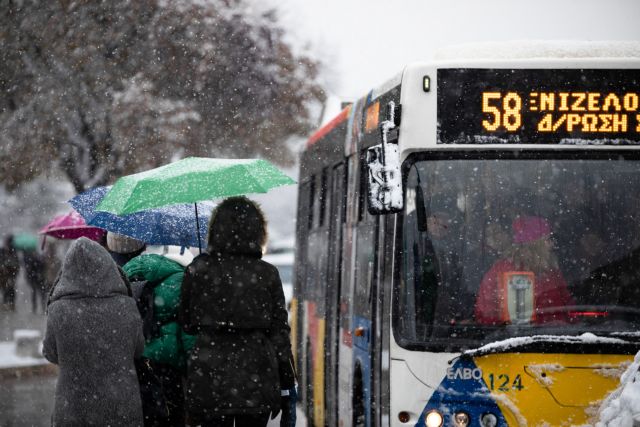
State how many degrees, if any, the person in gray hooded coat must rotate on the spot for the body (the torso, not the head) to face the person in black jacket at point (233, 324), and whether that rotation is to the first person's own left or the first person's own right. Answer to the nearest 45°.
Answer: approximately 90° to the first person's own right

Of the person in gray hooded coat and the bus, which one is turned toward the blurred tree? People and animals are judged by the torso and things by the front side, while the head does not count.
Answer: the person in gray hooded coat

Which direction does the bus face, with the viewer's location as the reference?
facing the viewer

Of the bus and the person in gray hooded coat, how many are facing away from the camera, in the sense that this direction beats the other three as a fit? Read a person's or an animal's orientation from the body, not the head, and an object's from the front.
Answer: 1

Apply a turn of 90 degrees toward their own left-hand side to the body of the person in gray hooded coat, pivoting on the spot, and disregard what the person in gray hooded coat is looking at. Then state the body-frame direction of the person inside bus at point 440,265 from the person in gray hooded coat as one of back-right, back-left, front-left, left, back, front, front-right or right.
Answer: back

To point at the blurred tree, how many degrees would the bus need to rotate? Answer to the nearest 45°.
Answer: approximately 135° to its right

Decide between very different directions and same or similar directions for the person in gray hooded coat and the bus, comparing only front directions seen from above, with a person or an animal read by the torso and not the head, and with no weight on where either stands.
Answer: very different directions

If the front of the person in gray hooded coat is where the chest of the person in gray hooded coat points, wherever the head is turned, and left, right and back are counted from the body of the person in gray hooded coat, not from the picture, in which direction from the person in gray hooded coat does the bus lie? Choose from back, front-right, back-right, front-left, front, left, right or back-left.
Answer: right

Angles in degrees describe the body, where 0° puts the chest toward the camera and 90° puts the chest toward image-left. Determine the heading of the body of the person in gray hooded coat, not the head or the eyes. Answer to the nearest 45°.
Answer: approximately 180°

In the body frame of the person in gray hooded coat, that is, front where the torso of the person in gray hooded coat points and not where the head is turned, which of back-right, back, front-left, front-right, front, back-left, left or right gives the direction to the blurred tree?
front

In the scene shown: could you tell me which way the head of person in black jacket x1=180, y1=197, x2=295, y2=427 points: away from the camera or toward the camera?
away from the camera

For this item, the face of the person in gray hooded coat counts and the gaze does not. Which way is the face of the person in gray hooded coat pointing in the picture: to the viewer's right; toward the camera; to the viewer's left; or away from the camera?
away from the camera
